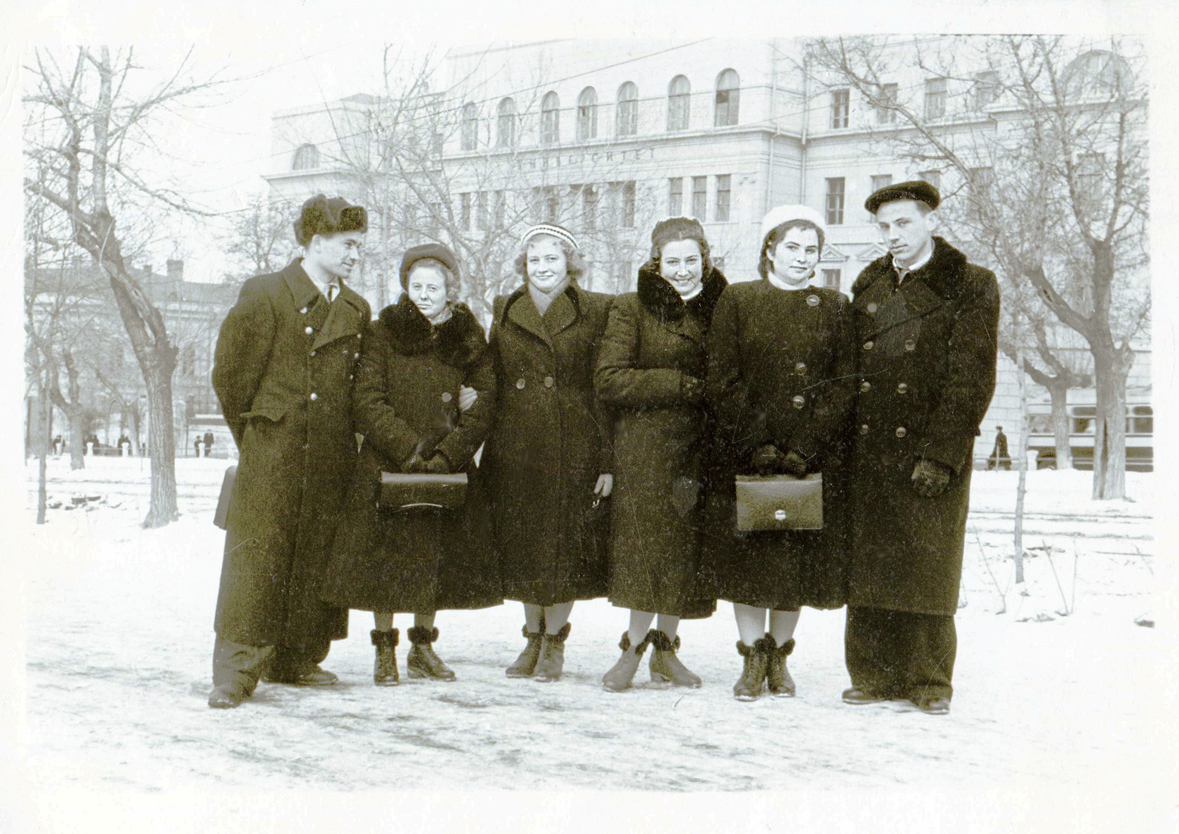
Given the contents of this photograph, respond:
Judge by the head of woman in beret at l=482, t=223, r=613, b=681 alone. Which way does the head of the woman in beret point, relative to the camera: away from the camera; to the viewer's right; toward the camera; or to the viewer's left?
toward the camera

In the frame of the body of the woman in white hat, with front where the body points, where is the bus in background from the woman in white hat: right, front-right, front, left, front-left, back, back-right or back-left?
back-left

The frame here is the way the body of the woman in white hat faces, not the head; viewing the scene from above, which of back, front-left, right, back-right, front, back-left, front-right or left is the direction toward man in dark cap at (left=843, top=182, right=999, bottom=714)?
left

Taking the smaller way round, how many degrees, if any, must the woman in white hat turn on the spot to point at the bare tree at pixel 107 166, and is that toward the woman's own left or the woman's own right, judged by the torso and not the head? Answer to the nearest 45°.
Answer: approximately 90° to the woman's own right

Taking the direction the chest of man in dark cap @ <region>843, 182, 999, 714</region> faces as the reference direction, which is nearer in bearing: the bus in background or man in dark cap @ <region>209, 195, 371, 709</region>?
the man in dark cap

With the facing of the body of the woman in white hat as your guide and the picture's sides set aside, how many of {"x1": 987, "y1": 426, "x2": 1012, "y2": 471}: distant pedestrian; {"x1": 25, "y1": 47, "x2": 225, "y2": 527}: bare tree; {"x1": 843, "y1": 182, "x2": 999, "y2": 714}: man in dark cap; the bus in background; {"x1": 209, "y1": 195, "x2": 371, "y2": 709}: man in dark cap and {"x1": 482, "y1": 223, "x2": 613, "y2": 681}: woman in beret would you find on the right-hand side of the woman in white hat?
3

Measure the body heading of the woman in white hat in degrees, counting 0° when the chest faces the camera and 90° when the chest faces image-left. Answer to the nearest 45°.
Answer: approximately 0°

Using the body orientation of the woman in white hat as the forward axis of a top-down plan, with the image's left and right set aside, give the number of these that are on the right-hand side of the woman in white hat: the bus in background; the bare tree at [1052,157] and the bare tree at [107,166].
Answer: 1

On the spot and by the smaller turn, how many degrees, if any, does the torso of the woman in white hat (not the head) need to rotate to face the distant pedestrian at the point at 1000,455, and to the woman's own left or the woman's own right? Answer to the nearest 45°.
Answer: approximately 135° to the woman's own left

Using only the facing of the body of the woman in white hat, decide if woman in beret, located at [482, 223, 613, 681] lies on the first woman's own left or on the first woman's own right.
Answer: on the first woman's own right

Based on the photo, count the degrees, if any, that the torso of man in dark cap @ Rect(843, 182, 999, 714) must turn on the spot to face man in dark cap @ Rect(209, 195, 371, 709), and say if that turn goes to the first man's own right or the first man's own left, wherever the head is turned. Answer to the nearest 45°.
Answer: approximately 45° to the first man's own right

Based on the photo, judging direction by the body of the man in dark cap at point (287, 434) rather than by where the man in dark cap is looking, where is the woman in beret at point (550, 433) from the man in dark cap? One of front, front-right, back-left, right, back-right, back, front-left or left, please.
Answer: front-left

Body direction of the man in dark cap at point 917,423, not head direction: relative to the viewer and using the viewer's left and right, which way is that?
facing the viewer and to the left of the viewer

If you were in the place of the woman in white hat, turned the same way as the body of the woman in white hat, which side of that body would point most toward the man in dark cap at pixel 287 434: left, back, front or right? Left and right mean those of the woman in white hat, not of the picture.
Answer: right

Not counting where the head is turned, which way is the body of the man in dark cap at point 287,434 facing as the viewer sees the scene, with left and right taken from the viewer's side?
facing the viewer and to the right of the viewer

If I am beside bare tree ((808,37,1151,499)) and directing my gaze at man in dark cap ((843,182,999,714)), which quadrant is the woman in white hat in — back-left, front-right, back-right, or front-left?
front-right
